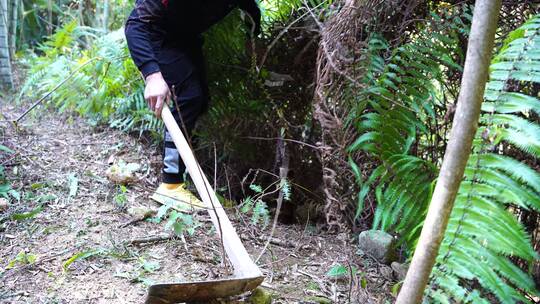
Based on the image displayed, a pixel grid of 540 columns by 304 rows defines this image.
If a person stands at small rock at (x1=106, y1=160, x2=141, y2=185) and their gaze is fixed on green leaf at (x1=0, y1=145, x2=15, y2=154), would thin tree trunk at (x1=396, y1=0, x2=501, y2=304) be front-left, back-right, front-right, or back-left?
back-left

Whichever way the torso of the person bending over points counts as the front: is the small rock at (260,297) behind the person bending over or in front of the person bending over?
in front

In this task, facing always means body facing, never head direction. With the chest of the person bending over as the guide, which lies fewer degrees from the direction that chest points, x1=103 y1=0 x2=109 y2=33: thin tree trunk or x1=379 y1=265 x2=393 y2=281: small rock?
the small rock

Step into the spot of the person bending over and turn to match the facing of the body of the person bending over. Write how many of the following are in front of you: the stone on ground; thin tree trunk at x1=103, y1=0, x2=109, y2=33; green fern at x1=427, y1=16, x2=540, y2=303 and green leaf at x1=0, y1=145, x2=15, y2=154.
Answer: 2

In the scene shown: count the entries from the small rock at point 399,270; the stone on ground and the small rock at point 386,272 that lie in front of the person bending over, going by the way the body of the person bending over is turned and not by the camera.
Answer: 3

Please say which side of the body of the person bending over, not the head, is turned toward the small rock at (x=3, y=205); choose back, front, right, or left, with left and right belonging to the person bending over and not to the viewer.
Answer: right
